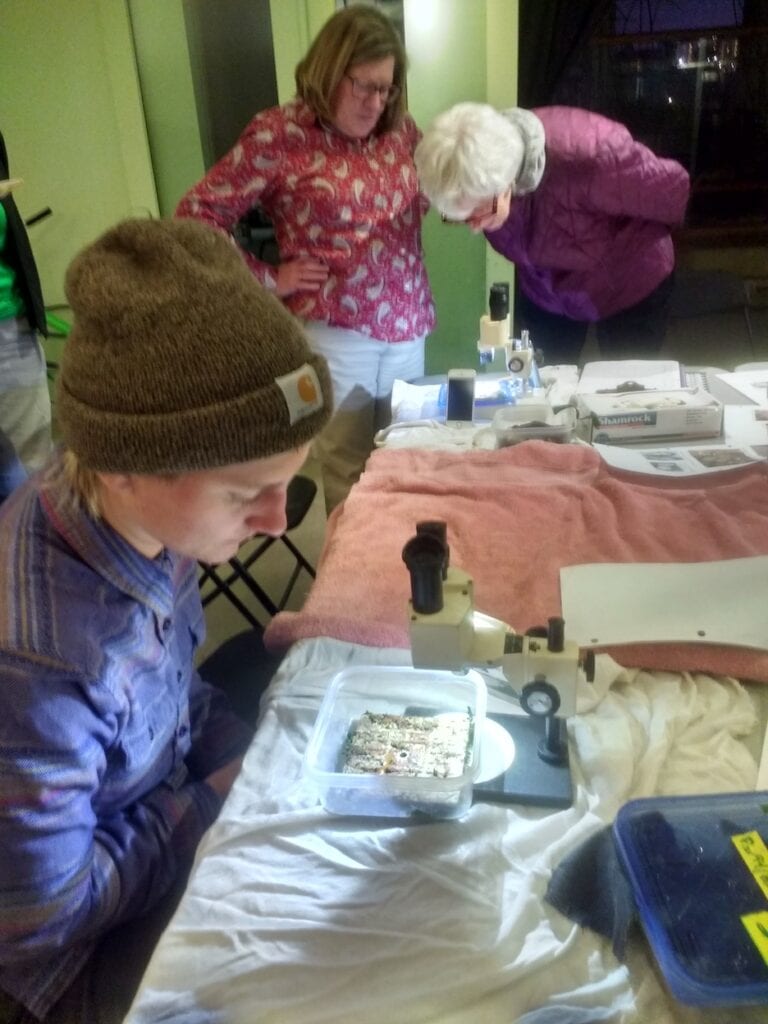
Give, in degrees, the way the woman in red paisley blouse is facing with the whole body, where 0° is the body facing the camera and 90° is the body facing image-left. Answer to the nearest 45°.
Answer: approximately 315°

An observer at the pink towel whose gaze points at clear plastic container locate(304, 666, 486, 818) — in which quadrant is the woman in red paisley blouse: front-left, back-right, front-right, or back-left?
back-right

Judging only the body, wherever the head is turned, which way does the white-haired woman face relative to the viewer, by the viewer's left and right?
facing the viewer and to the left of the viewer

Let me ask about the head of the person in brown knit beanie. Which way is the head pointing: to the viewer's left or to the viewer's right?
to the viewer's right

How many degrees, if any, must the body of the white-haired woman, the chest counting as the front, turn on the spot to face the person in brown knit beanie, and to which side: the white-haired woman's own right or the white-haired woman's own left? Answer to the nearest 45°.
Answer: approximately 45° to the white-haired woman's own left

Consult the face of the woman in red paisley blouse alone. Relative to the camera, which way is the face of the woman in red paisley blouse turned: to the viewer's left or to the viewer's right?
to the viewer's right

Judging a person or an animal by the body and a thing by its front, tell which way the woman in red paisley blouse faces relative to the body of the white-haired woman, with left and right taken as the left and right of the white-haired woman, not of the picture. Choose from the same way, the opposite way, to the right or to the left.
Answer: to the left

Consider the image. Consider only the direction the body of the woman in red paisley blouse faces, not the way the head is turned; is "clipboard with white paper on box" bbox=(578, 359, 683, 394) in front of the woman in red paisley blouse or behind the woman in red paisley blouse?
in front
